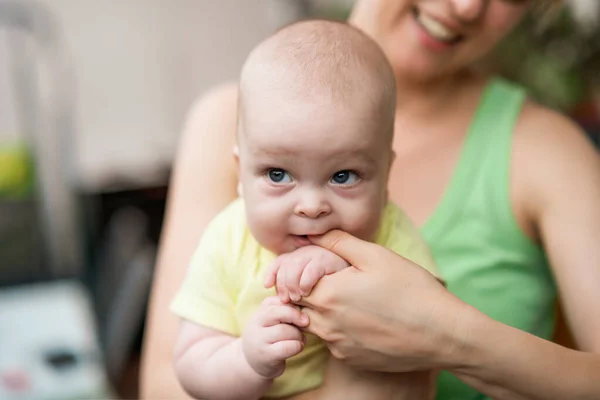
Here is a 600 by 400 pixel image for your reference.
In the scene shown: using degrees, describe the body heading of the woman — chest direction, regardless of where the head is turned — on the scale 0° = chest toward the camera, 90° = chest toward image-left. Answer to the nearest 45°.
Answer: approximately 0°
